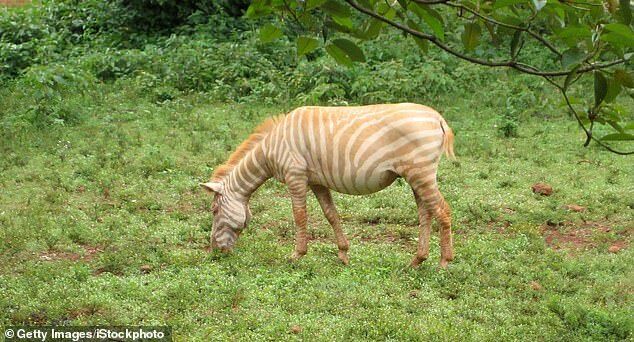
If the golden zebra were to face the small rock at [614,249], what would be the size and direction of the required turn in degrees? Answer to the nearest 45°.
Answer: approximately 180°

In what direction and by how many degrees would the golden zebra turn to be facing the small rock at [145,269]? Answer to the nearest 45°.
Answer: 0° — it already faces it

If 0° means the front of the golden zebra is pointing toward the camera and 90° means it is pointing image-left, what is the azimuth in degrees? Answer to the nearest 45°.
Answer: approximately 90°

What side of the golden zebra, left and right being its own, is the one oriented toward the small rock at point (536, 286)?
back

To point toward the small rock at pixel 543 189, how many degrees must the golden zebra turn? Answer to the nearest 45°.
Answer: approximately 135° to its right

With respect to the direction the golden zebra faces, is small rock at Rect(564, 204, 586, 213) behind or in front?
behind
